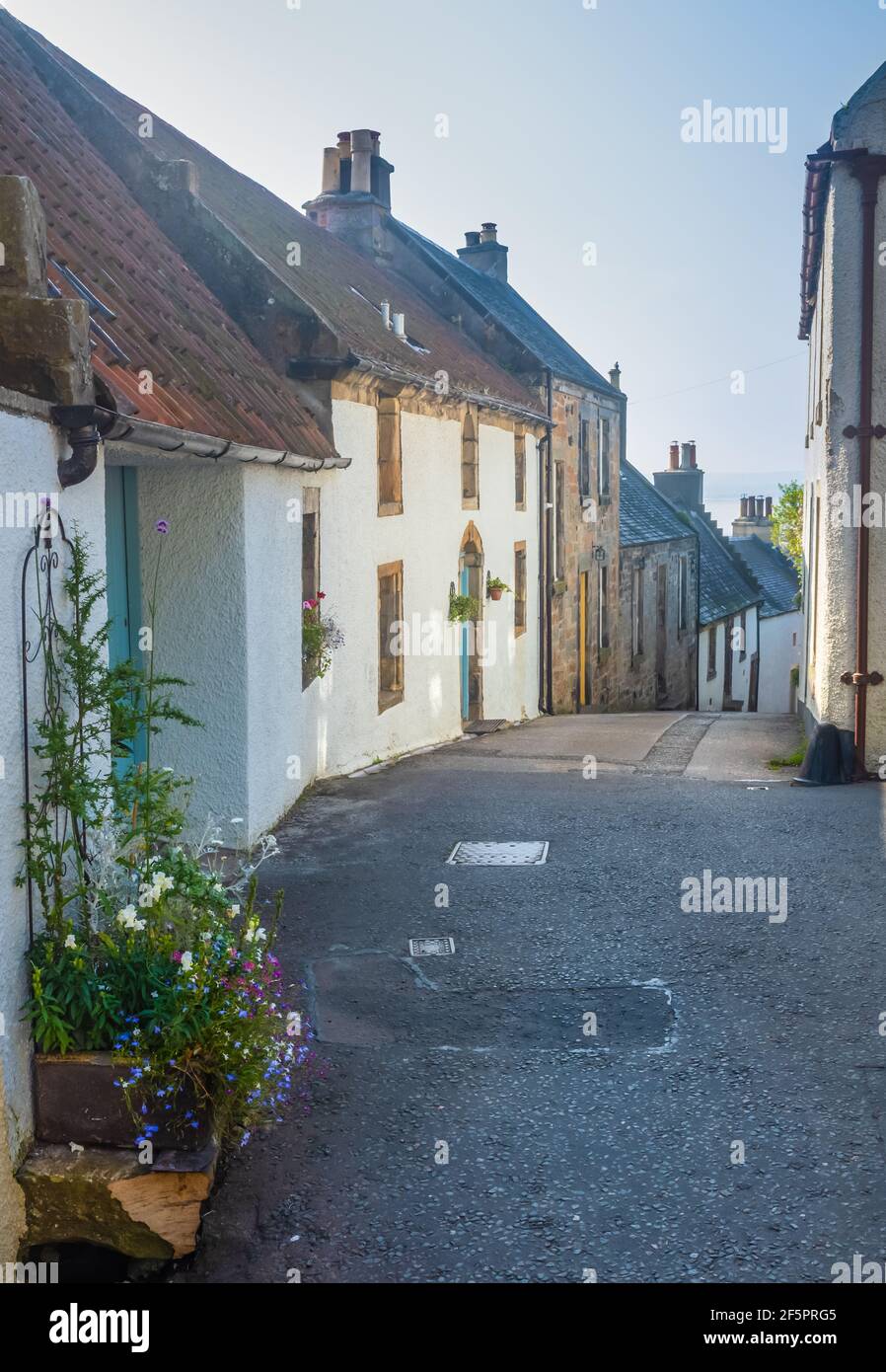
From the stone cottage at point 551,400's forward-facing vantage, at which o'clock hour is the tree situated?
The tree is roughly at 10 o'clock from the stone cottage.

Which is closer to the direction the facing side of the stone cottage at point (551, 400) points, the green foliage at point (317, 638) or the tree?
the tree

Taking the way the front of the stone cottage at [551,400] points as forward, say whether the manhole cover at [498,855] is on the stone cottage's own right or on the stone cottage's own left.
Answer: on the stone cottage's own right

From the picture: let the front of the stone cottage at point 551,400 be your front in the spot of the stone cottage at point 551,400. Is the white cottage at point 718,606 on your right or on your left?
on your left

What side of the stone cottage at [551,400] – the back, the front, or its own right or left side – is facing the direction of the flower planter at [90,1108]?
right

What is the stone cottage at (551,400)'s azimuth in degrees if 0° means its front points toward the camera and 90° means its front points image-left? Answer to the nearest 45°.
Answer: approximately 270°

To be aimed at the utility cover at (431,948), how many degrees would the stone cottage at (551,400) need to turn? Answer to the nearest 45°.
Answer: approximately 90° to its right
